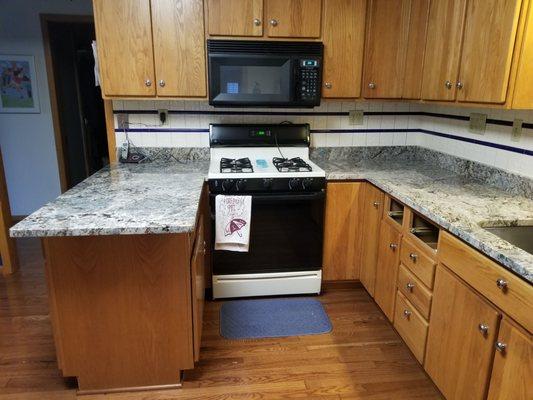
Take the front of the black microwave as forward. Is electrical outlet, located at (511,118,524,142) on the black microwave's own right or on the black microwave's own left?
on the black microwave's own left

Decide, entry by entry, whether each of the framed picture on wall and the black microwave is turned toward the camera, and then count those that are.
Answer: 2

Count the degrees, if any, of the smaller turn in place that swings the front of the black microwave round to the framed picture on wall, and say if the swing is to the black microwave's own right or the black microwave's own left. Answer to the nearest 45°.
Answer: approximately 135° to the black microwave's own right

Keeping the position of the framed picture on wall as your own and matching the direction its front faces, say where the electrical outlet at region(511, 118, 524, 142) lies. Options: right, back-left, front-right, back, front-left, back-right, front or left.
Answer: front-left

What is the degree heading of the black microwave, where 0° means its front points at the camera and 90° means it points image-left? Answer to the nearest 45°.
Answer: approximately 0°

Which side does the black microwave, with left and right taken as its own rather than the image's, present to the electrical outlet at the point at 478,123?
left

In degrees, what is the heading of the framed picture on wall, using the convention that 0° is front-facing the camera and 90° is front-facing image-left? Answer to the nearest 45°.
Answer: approximately 0°

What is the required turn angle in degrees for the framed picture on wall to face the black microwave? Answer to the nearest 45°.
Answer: approximately 45° to its left

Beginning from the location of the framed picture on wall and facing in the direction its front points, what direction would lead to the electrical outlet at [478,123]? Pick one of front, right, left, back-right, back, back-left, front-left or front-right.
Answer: front-left
